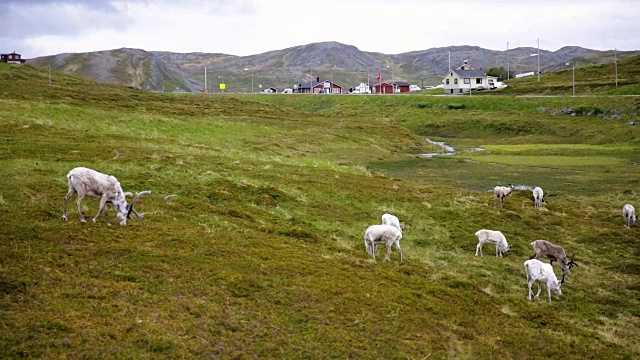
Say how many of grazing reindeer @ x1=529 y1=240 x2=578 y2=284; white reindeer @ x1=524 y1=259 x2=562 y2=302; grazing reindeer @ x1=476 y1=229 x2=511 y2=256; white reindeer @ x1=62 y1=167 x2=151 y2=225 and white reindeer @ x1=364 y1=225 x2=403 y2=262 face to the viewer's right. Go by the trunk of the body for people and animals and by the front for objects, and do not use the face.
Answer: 4

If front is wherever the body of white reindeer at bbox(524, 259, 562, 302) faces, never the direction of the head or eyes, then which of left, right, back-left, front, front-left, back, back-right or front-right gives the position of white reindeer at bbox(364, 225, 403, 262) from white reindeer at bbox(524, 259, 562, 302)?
back

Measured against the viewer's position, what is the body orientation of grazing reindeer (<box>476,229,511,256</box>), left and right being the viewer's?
facing to the right of the viewer

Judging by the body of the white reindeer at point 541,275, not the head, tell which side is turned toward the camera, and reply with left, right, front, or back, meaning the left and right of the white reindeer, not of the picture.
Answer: right

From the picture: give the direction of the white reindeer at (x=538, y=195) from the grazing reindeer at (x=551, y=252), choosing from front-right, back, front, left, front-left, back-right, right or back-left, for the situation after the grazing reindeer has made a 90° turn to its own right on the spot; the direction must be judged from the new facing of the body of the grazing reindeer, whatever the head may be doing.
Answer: back

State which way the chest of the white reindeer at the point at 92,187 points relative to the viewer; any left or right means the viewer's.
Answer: facing to the right of the viewer

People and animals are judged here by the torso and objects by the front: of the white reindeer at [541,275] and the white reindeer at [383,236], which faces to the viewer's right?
the white reindeer at [541,275]

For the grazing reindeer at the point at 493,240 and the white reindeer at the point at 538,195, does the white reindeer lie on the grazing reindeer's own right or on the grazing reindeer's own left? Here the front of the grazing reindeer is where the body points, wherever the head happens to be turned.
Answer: on the grazing reindeer's own left

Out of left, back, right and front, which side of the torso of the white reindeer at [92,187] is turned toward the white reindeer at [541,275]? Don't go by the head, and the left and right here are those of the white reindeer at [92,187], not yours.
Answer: front

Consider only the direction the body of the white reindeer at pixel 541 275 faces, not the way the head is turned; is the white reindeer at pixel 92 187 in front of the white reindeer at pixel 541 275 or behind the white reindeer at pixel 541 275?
behind

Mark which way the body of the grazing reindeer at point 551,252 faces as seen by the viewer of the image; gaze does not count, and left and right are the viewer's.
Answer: facing to the right of the viewer
